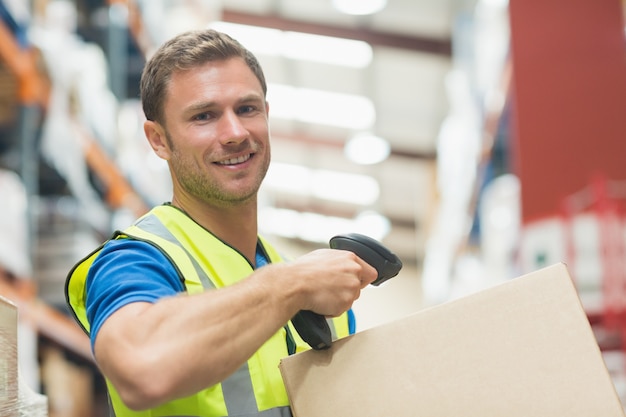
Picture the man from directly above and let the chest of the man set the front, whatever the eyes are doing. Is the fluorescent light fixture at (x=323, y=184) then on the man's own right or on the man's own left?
on the man's own left

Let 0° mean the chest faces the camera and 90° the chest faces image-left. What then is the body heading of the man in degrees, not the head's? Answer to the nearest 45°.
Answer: approximately 315°

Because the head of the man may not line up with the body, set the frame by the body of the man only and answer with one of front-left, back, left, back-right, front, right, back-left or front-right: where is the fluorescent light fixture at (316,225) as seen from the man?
back-left

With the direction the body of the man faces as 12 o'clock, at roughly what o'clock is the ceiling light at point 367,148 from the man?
The ceiling light is roughly at 8 o'clock from the man.

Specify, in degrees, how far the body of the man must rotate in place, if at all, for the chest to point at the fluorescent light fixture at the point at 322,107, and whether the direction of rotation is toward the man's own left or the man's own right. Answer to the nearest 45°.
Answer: approximately 135° to the man's own left

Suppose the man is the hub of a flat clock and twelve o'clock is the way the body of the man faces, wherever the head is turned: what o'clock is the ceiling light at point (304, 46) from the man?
The ceiling light is roughly at 8 o'clock from the man.
